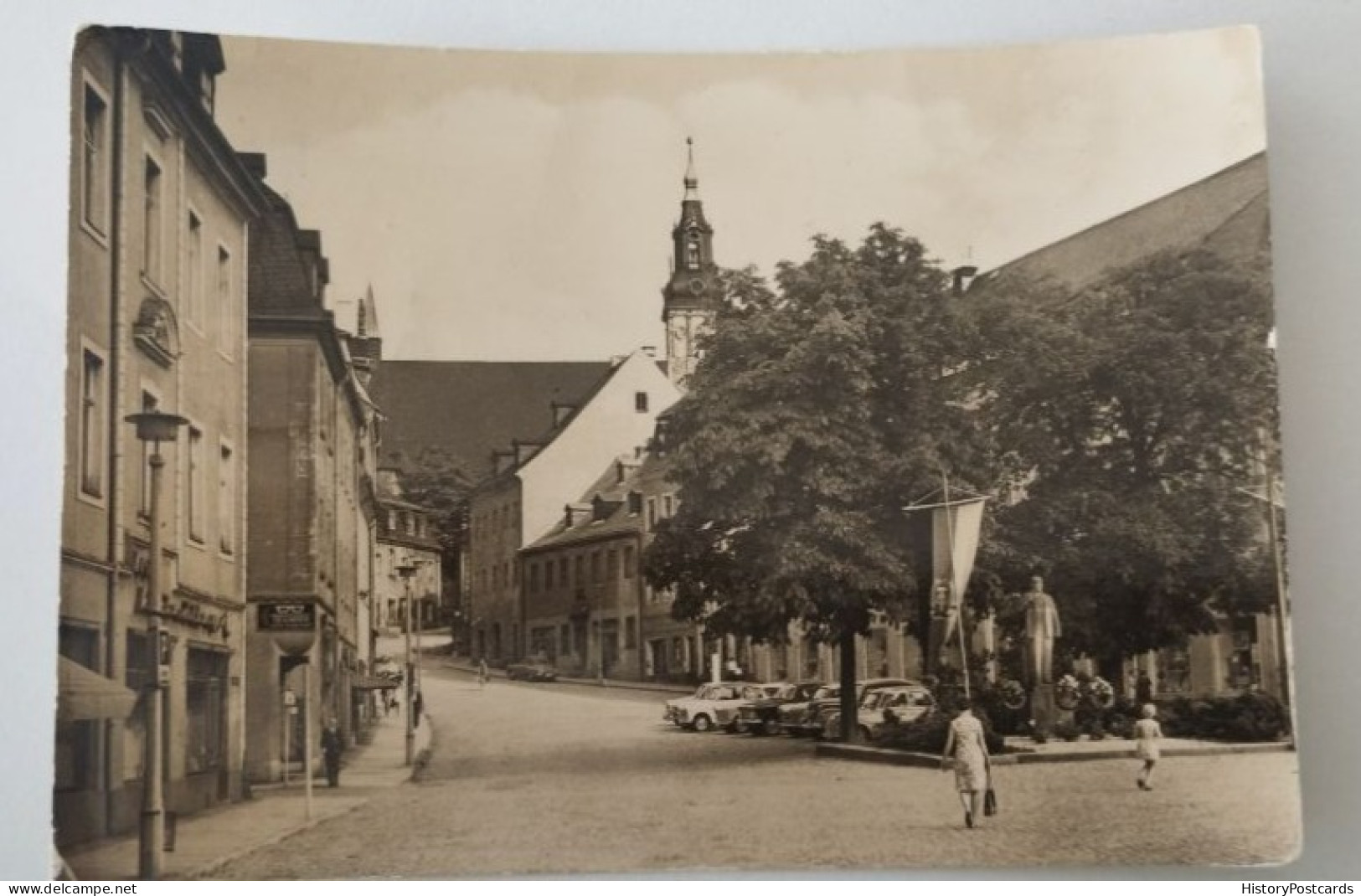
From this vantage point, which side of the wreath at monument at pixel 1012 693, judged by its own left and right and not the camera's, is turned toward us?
front

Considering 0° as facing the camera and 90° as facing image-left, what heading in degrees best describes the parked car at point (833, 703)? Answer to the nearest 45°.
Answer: approximately 45°

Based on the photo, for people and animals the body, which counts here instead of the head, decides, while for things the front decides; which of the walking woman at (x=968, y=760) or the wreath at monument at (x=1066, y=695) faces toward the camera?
the wreath at monument

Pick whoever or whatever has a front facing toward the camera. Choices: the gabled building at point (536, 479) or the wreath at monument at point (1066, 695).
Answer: the wreath at monument

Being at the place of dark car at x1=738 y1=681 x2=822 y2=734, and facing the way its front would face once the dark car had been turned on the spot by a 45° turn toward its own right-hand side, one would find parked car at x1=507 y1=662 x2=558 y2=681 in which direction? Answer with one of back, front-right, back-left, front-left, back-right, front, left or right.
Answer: front

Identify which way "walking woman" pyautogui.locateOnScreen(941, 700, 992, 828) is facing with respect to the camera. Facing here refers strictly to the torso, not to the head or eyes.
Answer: away from the camera

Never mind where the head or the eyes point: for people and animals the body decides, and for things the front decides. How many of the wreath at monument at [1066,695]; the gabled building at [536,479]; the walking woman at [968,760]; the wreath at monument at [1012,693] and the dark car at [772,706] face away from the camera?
1
